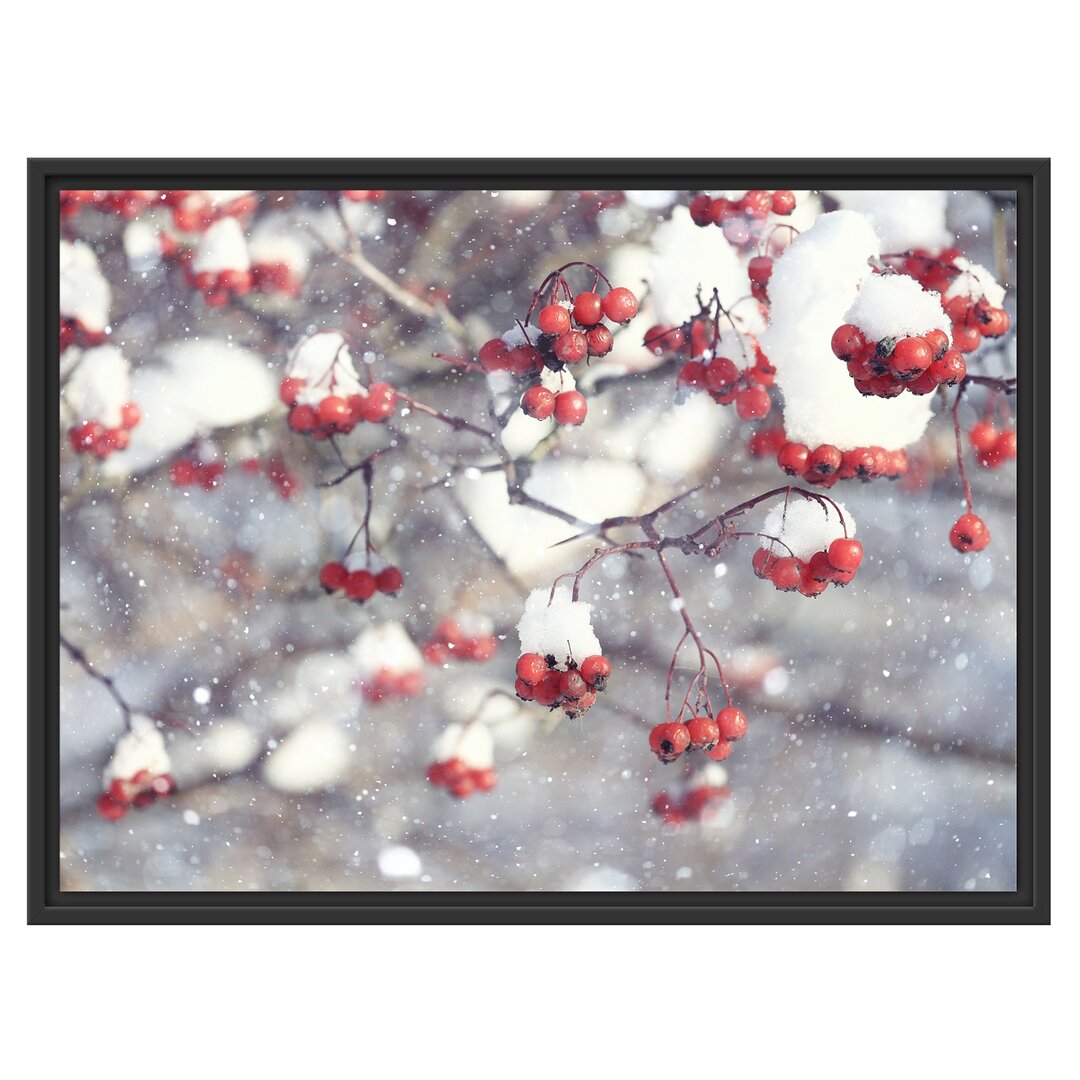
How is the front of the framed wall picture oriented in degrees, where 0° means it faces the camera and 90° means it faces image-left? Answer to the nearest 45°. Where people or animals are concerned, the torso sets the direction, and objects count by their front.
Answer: approximately 0°
